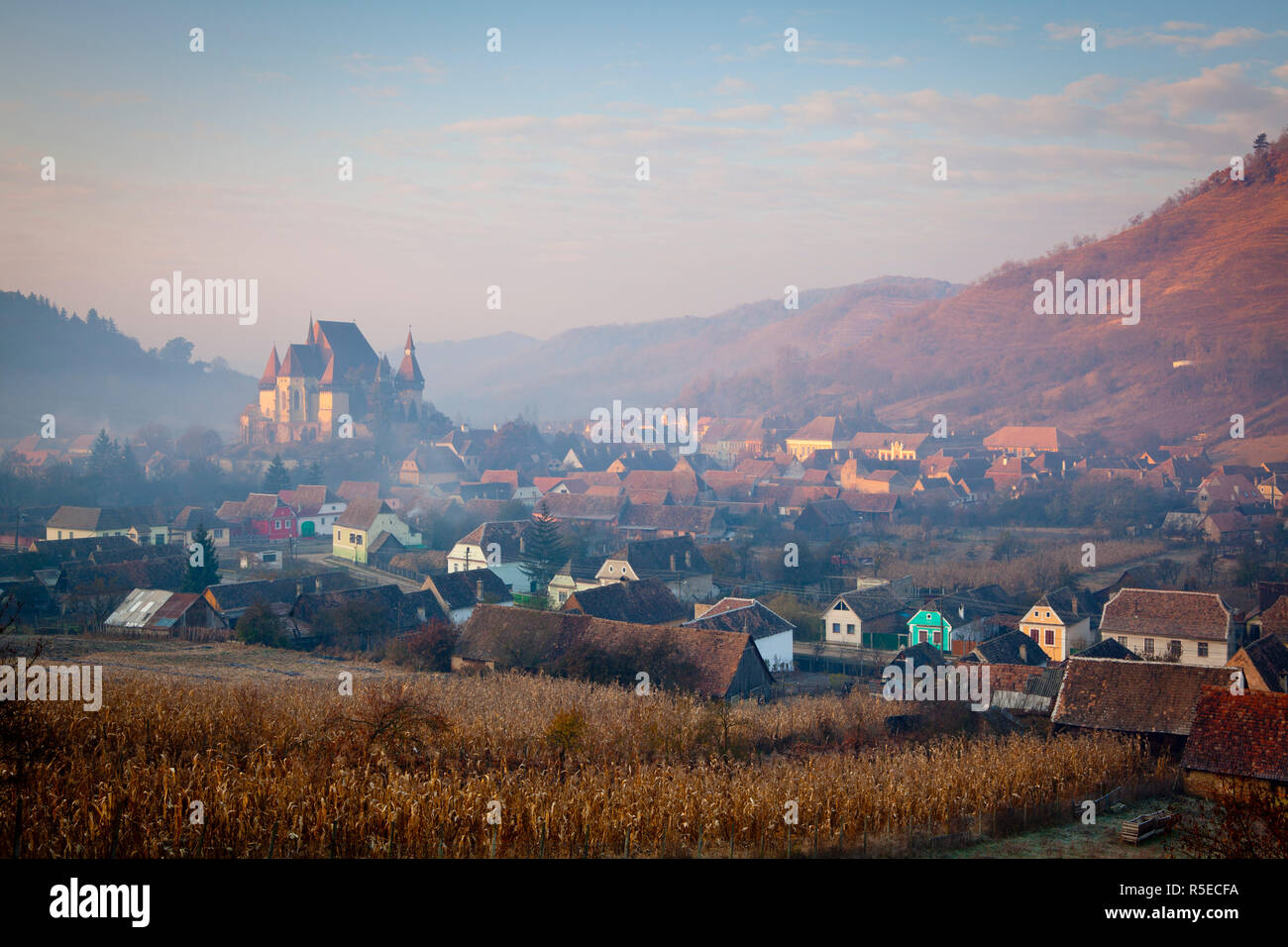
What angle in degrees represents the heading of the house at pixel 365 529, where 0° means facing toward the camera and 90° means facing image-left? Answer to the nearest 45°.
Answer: approximately 45°

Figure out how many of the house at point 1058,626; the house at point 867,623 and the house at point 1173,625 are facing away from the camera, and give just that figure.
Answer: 0

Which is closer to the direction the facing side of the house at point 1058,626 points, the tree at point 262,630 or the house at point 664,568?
the tree

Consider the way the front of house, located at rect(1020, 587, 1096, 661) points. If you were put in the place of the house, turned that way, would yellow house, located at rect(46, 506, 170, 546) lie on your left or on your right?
on your right

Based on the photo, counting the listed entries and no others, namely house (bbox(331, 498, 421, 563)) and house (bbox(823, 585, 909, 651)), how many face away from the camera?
0

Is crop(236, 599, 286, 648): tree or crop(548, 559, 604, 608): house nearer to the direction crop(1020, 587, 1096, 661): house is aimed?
the tree

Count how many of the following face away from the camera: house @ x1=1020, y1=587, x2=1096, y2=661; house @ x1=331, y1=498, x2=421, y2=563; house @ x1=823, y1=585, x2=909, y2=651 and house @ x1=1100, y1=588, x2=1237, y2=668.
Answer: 0

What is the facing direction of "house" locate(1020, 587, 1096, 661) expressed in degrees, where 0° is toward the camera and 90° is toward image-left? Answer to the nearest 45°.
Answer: approximately 45°

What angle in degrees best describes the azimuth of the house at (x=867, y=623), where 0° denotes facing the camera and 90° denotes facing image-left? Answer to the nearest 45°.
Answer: approximately 45°

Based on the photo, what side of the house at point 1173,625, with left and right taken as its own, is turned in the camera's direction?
front

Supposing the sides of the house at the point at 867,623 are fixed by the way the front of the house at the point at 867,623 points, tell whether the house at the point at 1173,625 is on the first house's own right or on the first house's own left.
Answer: on the first house's own left

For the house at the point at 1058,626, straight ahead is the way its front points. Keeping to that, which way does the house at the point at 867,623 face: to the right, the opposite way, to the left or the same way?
the same way

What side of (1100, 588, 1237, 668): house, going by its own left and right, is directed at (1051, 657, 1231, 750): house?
front

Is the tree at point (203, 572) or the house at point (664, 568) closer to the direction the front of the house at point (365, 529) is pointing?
the tree
